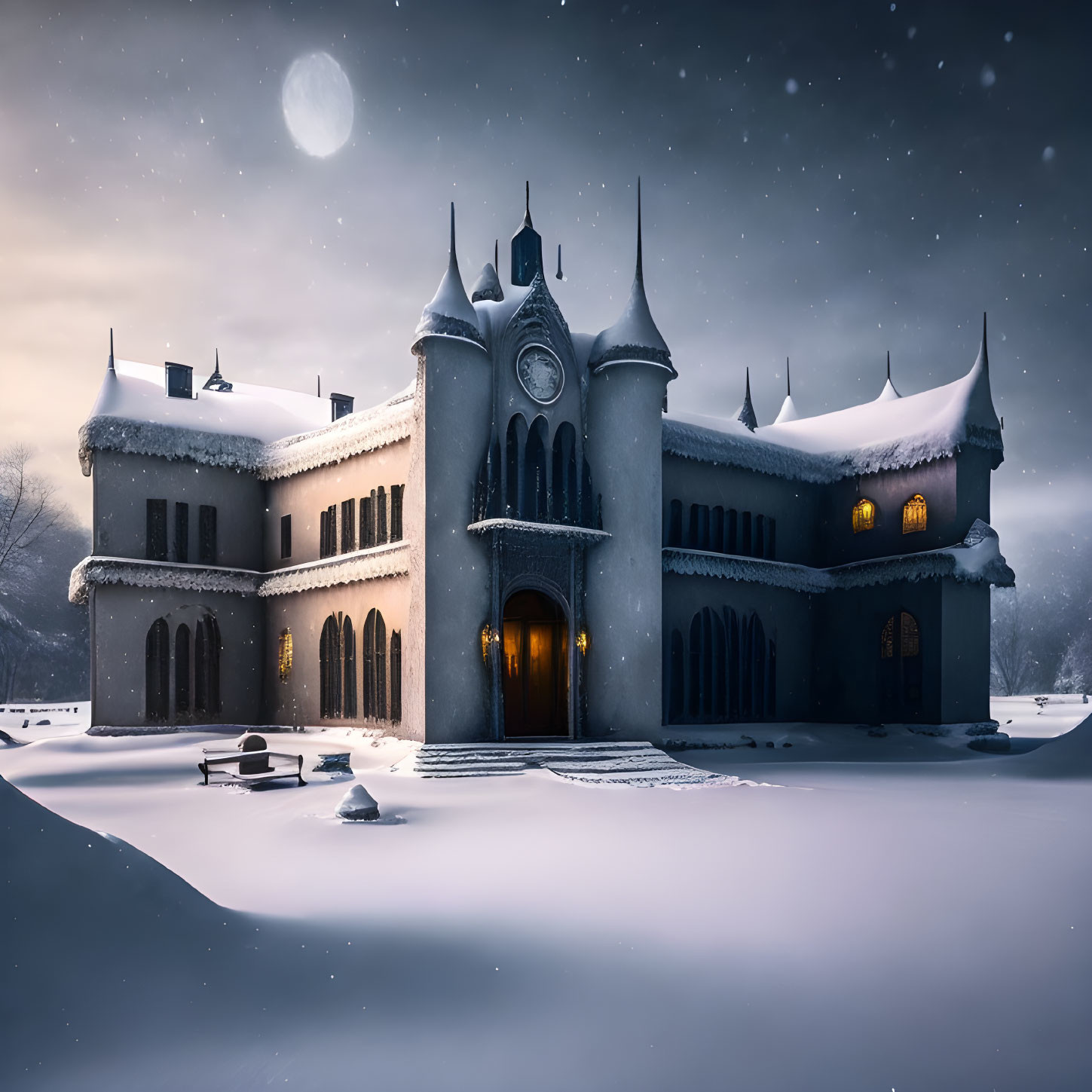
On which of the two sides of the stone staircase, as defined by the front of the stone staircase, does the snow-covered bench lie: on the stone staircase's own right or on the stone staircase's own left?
on the stone staircase's own right

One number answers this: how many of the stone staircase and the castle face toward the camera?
2

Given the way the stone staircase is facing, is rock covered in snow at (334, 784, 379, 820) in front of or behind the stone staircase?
in front

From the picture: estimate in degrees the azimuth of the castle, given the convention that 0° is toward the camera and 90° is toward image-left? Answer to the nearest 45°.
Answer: approximately 0°

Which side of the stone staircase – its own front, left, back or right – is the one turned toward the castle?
back

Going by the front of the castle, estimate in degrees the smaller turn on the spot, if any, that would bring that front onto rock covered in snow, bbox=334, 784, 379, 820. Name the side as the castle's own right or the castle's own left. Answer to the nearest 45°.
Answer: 0° — it already faces it

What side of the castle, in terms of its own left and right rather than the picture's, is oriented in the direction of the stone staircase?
front
